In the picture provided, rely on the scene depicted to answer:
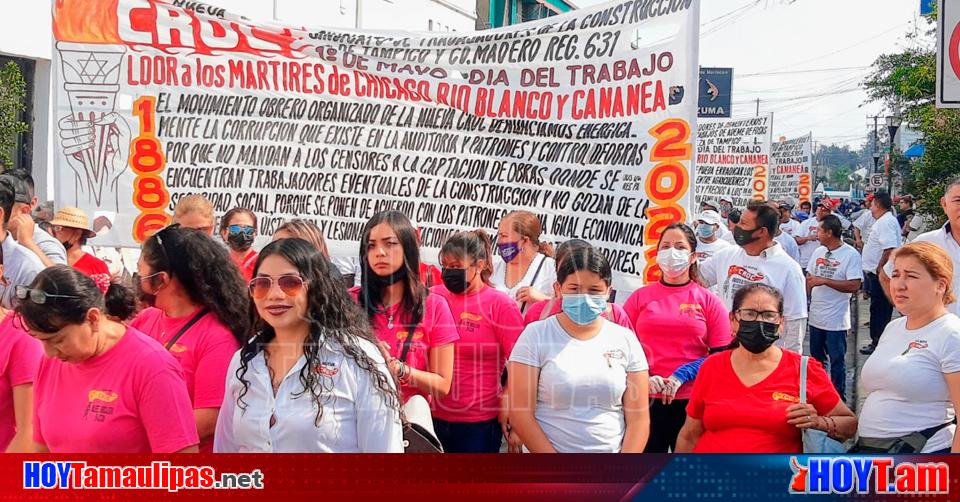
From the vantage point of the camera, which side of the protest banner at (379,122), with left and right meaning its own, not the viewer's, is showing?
front

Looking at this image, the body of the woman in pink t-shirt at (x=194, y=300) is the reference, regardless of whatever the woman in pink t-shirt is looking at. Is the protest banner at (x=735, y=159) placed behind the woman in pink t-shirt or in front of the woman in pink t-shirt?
behind

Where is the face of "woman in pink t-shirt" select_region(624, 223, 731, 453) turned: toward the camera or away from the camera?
toward the camera

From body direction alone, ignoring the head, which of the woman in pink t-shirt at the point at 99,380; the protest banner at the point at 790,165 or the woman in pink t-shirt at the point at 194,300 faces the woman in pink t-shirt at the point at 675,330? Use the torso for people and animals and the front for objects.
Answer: the protest banner

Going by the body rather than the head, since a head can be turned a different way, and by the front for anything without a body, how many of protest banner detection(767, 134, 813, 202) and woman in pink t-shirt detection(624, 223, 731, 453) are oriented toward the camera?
2

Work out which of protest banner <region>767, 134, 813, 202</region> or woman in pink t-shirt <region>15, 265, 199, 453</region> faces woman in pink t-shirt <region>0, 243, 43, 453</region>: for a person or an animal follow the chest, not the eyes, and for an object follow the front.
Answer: the protest banner

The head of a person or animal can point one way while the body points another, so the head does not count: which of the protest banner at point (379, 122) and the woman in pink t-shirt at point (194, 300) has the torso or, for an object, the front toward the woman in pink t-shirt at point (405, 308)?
the protest banner

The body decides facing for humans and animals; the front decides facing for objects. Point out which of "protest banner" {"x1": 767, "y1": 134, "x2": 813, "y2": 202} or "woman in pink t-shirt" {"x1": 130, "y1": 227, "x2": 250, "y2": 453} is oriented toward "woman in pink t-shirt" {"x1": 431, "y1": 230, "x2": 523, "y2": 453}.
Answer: the protest banner

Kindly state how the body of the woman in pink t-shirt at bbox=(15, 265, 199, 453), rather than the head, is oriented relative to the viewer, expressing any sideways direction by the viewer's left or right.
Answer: facing the viewer and to the left of the viewer

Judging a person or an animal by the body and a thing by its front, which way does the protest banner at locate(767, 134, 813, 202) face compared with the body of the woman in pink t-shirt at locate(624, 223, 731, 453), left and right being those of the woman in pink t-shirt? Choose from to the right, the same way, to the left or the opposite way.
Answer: the same way

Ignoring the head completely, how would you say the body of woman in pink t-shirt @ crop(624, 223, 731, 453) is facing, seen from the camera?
toward the camera

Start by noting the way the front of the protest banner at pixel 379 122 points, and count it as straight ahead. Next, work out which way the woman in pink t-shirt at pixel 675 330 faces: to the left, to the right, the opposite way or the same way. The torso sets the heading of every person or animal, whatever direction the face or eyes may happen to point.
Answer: the same way

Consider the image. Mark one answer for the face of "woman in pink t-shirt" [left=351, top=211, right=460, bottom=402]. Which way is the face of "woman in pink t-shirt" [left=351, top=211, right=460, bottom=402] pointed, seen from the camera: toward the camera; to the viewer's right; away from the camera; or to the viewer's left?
toward the camera

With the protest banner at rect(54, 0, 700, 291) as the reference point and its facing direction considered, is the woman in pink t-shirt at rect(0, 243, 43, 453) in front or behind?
in front

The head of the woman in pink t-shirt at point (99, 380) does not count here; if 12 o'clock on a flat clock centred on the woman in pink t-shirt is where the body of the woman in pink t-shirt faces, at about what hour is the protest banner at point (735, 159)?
The protest banner is roughly at 6 o'clock from the woman in pink t-shirt.

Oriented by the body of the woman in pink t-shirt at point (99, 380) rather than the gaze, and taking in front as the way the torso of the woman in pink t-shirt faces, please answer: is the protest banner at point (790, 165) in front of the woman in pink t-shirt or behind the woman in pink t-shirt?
behind
